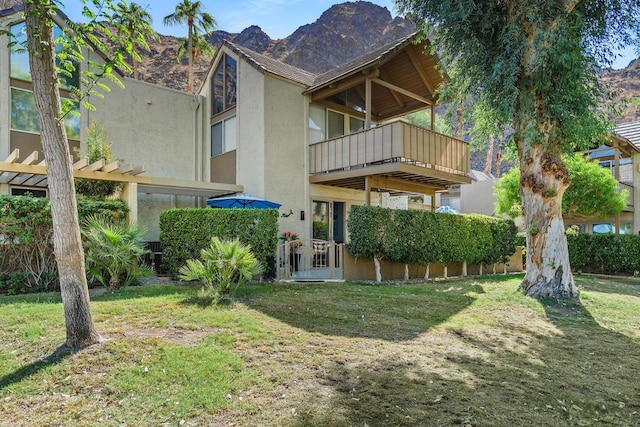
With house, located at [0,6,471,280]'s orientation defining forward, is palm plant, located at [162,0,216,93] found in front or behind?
behind

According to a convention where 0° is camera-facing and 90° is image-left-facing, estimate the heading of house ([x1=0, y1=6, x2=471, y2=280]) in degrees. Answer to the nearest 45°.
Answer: approximately 315°

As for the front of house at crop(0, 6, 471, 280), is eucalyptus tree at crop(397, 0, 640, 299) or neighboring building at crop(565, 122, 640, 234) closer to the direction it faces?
the eucalyptus tree

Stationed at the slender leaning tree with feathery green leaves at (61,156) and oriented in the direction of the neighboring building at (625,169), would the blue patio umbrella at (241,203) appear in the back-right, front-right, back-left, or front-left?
front-left

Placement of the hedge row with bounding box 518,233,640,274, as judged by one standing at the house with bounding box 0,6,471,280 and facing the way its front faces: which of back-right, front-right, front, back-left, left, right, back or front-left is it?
front-left

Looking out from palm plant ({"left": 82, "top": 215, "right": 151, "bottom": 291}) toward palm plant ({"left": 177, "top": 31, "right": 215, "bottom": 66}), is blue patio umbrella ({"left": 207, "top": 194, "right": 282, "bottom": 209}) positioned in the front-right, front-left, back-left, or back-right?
front-right

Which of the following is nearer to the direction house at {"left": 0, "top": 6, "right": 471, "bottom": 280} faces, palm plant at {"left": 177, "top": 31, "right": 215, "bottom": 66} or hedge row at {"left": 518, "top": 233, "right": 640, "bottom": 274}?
the hedge row

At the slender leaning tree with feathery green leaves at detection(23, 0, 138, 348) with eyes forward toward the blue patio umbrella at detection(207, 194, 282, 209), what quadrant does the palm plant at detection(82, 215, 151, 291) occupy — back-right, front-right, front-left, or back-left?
front-left

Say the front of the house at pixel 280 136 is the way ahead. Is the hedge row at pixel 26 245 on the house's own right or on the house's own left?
on the house's own right

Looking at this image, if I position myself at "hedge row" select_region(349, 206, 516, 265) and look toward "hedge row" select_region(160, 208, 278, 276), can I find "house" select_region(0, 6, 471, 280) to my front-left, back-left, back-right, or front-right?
front-right

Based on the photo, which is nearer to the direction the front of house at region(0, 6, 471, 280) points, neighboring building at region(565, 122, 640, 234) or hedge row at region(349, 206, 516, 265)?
the hedge row
